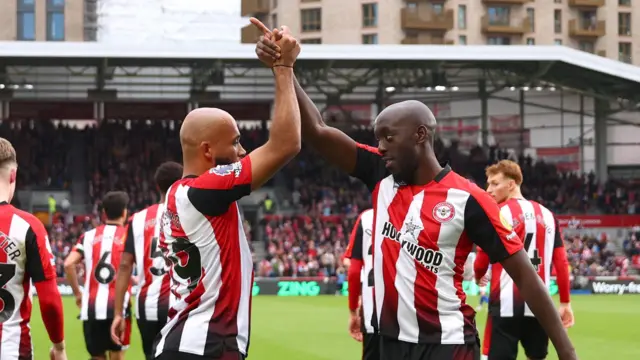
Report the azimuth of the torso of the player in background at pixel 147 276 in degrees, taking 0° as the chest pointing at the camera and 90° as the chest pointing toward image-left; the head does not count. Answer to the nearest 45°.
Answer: approximately 180°

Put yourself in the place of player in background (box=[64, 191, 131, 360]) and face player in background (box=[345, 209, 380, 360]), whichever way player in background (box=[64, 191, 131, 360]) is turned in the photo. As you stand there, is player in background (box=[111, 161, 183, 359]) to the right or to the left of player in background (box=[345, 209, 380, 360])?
right

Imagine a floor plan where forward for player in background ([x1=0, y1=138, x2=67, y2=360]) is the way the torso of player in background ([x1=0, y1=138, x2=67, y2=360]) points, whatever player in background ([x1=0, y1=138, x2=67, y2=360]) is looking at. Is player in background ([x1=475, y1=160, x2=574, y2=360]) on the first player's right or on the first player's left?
on the first player's right

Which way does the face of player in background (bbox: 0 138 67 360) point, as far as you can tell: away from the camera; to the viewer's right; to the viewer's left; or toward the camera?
away from the camera

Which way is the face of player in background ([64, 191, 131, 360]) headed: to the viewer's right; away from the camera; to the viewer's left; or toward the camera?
away from the camera

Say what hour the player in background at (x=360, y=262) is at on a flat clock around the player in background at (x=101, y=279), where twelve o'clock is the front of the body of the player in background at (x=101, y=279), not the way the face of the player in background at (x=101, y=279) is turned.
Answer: the player in background at (x=360, y=262) is roughly at 4 o'clock from the player in background at (x=101, y=279).

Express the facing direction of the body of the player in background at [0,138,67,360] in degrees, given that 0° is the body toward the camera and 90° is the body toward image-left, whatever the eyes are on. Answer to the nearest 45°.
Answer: approximately 180°

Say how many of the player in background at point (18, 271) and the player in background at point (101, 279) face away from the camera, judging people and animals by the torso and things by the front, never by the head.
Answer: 2

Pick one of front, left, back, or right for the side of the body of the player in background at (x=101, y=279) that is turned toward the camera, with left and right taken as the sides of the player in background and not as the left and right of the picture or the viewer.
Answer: back

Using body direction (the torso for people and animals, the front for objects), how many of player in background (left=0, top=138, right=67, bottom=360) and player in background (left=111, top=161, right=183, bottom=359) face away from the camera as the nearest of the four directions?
2

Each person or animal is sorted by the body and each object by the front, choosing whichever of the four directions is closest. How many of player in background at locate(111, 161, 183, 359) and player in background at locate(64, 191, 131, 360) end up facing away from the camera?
2
